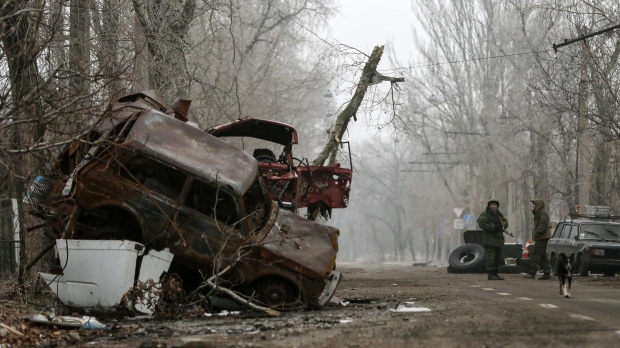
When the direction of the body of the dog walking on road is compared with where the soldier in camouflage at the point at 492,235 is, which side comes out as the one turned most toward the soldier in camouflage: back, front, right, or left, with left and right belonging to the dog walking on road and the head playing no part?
back

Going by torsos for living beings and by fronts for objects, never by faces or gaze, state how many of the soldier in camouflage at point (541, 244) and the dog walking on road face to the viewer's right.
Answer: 0

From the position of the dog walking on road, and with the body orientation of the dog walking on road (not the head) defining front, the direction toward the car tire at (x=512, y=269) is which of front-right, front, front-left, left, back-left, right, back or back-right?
back

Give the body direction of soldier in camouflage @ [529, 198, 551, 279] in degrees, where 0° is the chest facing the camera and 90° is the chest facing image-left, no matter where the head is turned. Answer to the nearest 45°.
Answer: approximately 90°

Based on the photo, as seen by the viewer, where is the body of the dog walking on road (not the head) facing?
toward the camera
